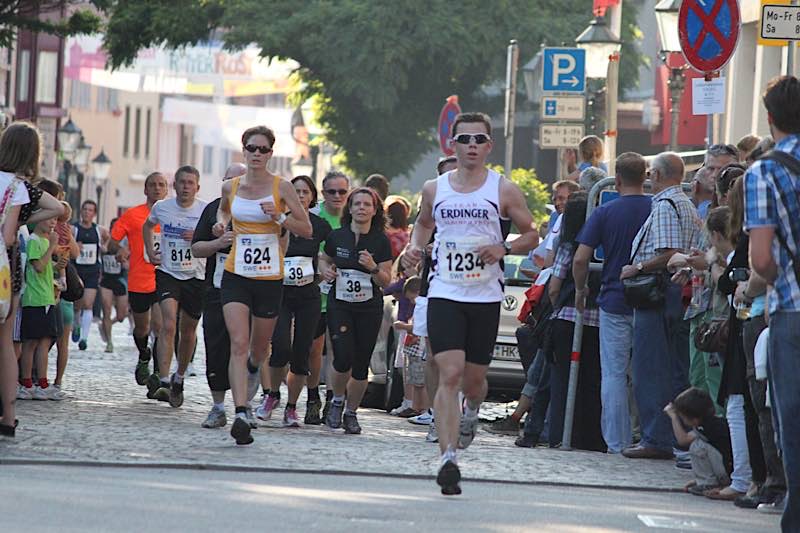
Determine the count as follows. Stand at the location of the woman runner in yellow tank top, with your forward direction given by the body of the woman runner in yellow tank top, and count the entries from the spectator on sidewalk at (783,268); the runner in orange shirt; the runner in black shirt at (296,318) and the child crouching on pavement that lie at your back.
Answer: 2

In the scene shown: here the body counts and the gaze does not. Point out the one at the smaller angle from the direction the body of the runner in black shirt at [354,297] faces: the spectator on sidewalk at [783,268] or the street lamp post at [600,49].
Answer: the spectator on sidewalk

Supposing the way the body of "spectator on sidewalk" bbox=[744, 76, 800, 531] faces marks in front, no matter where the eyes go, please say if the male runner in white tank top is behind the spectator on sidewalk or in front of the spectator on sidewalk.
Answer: in front

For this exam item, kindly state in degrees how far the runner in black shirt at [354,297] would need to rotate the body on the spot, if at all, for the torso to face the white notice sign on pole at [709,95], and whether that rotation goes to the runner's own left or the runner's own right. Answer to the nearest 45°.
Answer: approximately 90° to the runner's own left

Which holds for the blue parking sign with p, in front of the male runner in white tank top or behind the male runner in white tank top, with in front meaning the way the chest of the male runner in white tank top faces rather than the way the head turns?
behind

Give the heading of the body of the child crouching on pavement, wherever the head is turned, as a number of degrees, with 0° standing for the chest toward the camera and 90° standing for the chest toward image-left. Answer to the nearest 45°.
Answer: approximately 90°

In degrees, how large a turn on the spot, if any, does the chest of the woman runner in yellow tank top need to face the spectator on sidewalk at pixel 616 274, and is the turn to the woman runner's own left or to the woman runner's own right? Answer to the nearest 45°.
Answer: approximately 90° to the woman runner's own left

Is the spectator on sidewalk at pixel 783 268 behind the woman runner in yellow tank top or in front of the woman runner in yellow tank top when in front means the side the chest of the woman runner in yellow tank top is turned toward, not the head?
in front

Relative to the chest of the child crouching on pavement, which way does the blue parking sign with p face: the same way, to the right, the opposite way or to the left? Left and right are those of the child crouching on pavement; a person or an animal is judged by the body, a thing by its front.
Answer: to the left

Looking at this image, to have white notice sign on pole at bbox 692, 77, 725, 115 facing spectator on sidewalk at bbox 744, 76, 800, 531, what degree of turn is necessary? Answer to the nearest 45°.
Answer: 0° — it already faces them

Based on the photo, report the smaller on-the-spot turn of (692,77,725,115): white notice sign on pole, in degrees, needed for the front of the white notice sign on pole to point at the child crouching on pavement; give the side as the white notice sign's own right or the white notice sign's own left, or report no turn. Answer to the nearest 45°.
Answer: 0° — it already faces them
